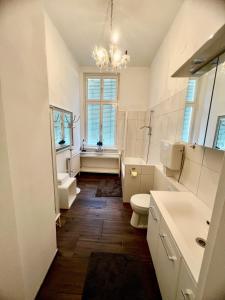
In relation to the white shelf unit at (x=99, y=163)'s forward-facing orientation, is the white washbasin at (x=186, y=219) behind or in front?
in front

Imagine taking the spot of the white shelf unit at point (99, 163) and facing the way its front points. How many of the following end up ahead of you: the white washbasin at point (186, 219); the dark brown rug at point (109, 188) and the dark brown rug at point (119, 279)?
3

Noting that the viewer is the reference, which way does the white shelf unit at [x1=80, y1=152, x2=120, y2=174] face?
facing the viewer

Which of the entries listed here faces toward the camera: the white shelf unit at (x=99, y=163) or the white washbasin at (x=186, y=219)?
the white shelf unit

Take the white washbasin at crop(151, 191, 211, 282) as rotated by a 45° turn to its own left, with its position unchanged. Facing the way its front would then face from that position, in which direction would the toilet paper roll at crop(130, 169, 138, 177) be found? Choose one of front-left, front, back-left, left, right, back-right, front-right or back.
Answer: right

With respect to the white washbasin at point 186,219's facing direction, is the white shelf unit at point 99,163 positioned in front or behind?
in front

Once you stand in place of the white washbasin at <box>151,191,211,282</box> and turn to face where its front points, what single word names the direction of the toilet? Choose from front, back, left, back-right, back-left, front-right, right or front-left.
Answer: front-right

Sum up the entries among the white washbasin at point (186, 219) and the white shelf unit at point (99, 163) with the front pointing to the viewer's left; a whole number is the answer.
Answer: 1

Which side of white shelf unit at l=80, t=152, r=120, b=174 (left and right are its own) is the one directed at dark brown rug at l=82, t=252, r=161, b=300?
front

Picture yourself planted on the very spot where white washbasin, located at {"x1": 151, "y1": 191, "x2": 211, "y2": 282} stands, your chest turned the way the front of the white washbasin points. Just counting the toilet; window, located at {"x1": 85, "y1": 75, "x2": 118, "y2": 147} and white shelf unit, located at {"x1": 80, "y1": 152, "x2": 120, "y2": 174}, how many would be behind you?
0

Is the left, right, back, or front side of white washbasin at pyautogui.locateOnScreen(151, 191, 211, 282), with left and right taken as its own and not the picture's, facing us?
left

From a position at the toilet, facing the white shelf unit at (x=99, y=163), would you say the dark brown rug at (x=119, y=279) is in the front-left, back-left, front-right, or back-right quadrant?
back-left

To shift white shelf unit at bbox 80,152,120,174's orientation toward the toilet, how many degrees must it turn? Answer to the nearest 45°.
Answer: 0° — it already faces it
